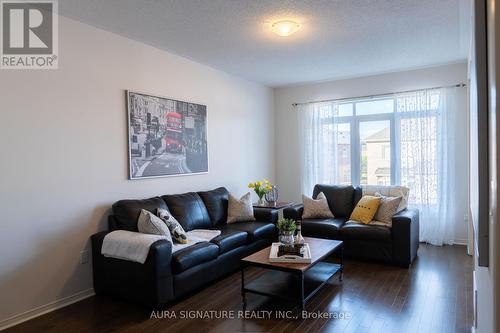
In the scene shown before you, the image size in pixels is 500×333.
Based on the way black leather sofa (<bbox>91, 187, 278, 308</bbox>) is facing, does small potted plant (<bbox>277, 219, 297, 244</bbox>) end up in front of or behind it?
in front

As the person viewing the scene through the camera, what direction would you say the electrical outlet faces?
facing the viewer and to the right of the viewer

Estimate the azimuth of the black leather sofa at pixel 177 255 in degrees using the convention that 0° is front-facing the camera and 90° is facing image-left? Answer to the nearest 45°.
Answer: approximately 315°

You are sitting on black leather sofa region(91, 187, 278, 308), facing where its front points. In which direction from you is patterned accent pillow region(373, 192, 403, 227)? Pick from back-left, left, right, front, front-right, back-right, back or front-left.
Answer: front-left

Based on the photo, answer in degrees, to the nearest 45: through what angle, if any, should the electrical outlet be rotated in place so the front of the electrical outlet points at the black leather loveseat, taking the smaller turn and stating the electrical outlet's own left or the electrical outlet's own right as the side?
approximately 45° to the electrical outlet's own left

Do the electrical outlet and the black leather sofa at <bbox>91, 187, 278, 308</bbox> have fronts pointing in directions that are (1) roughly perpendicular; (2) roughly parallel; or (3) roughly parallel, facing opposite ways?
roughly parallel

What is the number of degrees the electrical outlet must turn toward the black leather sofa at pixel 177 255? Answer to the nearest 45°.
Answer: approximately 90° to its left

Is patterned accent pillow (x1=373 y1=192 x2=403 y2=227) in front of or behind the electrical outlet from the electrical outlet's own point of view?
in front

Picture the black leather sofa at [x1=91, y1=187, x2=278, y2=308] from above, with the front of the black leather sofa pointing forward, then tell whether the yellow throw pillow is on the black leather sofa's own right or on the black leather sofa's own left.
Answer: on the black leather sofa's own left

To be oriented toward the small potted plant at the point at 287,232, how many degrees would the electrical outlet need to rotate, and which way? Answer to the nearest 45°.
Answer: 0° — it already faces it

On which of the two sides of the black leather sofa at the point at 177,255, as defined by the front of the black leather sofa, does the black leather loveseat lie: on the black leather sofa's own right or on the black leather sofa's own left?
on the black leather sofa's own left

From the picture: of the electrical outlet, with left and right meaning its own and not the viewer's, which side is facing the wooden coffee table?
front

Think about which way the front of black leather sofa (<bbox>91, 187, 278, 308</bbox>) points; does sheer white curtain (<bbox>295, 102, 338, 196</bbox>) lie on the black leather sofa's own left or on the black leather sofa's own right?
on the black leather sofa's own left

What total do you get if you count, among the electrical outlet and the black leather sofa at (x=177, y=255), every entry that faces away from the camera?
0

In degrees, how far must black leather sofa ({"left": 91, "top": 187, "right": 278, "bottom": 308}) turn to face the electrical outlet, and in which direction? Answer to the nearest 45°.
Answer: approximately 135° to its right
